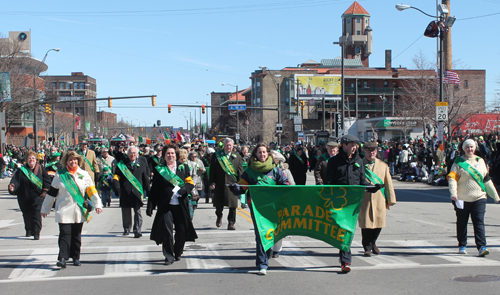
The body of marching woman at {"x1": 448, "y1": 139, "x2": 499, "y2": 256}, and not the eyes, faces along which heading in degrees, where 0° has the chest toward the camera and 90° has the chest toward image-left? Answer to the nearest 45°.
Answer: approximately 0°

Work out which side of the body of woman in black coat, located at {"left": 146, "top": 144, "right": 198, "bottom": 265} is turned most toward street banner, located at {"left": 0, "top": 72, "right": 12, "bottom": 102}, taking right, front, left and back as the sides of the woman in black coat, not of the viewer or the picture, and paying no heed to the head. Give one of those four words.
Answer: back

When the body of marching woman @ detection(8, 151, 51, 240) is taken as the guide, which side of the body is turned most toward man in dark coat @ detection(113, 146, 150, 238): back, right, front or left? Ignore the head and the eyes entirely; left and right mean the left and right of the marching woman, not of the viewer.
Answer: left

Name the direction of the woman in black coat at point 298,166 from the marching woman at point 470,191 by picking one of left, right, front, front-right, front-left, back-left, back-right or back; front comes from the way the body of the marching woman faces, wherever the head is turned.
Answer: back-right

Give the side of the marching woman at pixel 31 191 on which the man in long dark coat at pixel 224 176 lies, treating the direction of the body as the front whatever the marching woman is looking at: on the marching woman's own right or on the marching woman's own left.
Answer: on the marching woman's own left

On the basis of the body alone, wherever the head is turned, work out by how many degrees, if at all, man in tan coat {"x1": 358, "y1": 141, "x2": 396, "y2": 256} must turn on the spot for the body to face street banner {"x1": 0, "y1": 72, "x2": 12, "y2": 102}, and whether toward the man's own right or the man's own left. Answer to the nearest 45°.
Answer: approximately 135° to the man's own right
